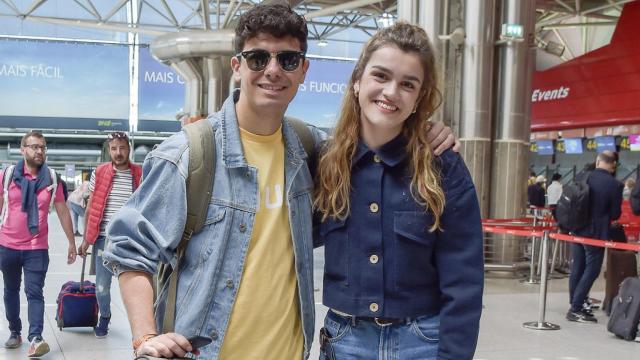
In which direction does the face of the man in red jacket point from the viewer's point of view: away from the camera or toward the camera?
toward the camera

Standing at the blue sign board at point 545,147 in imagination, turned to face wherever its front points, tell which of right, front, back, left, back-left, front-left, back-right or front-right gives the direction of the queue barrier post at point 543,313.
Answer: front

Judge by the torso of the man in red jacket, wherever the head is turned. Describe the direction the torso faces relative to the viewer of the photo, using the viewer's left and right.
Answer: facing the viewer

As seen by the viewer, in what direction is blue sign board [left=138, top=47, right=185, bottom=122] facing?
toward the camera

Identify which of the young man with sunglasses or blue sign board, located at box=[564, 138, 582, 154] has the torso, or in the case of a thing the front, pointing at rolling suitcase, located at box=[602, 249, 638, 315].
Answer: the blue sign board

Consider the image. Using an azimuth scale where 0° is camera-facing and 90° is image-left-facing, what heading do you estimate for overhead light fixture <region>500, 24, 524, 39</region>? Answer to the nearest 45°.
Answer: approximately 0°

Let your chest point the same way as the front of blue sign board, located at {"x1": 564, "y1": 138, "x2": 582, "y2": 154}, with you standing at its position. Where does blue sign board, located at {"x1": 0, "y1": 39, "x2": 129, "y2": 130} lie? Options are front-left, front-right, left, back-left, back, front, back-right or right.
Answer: right

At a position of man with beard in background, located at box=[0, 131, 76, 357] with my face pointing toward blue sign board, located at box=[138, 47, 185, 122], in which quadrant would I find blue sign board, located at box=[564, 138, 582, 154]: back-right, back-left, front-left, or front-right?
front-right

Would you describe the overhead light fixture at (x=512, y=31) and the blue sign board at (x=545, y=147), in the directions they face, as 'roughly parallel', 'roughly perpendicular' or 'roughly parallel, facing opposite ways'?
roughly parallel

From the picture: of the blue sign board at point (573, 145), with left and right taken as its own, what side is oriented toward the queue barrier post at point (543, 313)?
front

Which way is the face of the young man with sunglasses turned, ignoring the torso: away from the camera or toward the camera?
toward the camera

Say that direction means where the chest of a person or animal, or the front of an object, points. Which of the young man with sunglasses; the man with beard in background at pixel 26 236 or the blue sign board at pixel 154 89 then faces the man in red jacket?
the blue sign board

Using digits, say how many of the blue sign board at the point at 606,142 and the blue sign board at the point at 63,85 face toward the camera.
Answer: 2

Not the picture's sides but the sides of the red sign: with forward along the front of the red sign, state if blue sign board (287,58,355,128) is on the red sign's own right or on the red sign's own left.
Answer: on the red sign's own right

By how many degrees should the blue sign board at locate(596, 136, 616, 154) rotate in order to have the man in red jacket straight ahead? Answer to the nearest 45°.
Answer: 0° — it already faces them

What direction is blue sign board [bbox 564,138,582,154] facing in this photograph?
toward the camera
